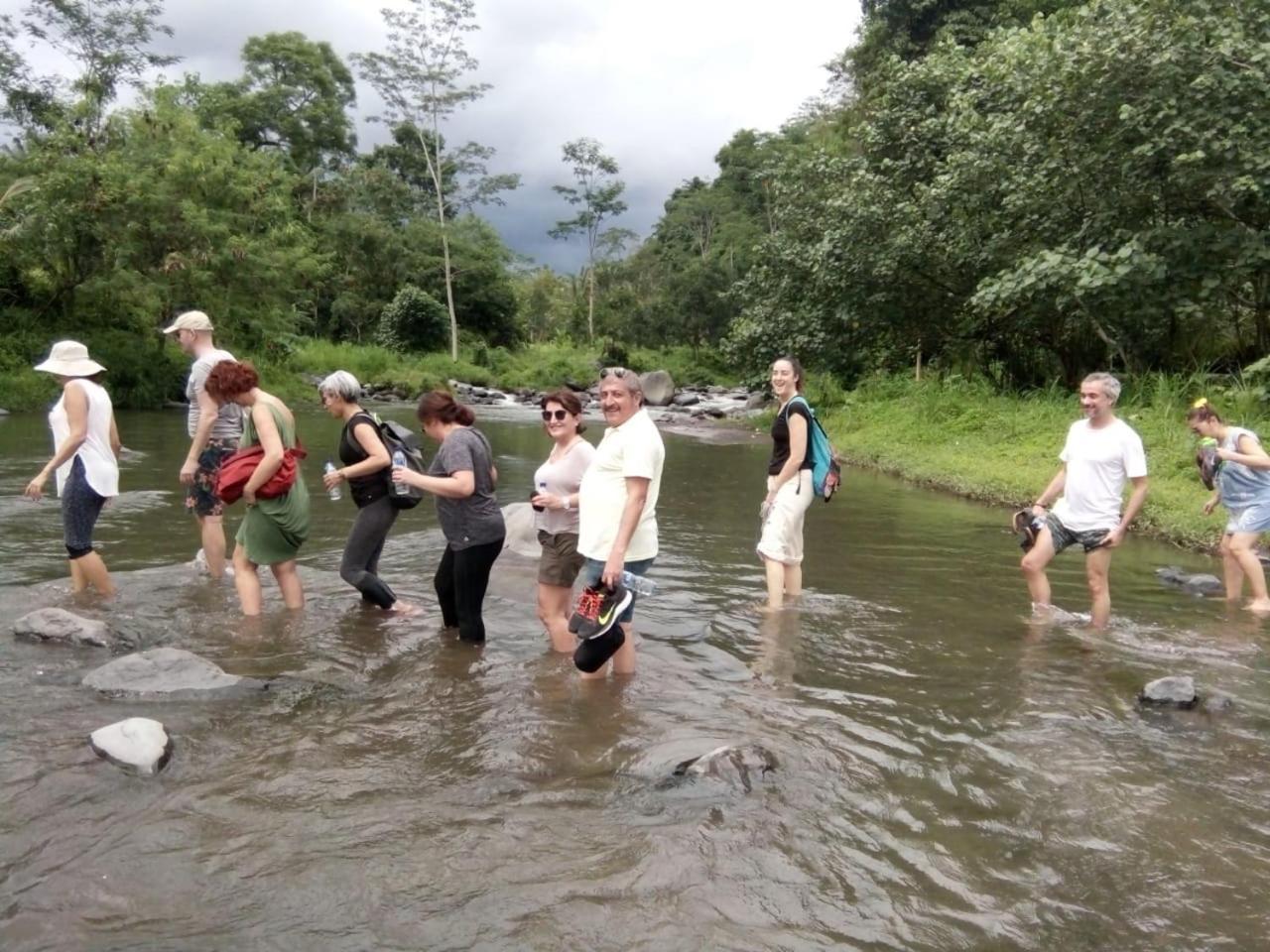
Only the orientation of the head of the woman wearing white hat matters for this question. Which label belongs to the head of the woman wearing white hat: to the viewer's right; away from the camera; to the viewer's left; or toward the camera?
to the viewer's left

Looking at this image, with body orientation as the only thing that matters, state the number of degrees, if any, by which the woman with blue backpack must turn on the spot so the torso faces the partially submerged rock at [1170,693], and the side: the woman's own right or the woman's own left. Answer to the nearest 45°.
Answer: approximately 90° to the woman's own left

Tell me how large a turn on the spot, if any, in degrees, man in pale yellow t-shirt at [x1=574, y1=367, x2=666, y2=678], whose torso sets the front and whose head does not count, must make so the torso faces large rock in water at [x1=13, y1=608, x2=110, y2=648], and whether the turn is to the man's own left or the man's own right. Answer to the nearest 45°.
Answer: approximately 45° to the man's own right

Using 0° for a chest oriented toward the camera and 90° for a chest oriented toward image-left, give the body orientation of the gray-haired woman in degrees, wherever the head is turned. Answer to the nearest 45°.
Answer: approximately 90°

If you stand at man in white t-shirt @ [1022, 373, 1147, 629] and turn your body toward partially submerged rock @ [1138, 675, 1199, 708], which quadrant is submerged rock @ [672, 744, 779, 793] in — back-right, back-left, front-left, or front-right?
front-right

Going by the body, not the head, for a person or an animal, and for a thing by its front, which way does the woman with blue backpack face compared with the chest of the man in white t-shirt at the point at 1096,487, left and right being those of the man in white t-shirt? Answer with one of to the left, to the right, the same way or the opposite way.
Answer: the same way

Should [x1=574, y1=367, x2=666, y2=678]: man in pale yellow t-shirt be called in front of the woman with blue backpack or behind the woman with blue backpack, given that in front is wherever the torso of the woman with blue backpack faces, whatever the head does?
in front

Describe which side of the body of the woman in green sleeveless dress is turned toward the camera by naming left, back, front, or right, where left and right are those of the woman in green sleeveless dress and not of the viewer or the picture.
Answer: left

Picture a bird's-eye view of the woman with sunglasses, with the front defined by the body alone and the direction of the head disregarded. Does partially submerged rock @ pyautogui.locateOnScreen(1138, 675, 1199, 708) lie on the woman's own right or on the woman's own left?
on the woman's own left

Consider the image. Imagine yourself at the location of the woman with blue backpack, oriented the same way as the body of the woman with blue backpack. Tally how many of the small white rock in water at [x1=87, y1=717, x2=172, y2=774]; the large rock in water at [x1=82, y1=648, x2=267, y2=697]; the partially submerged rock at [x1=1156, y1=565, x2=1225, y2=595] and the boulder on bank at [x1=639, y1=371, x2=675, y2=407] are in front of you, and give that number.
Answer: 2

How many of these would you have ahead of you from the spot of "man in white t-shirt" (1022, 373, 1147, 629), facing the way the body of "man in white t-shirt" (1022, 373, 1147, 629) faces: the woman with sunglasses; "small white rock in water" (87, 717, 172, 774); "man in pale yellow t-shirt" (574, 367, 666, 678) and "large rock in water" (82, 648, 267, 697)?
4

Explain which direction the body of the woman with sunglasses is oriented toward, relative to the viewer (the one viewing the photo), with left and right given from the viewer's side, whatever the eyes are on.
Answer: facing the viewer and to the left of the viewer

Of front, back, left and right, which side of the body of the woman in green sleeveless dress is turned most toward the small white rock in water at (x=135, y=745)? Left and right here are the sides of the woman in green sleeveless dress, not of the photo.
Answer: left

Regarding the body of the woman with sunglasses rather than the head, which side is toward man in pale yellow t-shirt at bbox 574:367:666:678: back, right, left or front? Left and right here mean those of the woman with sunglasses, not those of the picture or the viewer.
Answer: left

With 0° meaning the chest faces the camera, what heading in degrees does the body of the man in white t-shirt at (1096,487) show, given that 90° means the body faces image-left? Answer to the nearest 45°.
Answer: approximately 45°

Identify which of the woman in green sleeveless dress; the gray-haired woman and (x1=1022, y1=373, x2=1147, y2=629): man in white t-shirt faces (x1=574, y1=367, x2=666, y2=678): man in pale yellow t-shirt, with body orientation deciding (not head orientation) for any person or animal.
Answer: (x1=1022, y1=373, x2=1147, y2=629): man in white t-shirt

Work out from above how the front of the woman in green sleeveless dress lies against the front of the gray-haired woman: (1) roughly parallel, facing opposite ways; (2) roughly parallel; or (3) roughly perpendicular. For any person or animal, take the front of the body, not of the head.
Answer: roughly parallel

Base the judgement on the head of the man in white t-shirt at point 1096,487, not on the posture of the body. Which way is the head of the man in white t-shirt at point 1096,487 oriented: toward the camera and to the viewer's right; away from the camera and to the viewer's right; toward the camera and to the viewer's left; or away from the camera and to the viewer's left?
toward the camera and to the viewer's left

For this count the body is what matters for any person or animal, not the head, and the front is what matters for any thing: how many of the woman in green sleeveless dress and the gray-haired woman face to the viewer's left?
2

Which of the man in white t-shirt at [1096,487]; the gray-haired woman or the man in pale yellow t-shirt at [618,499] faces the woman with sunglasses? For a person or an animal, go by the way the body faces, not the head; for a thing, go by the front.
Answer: the man in white t-shirt at [1096,487]

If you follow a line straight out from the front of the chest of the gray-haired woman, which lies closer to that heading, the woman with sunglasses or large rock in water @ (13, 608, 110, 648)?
the large rock in water
